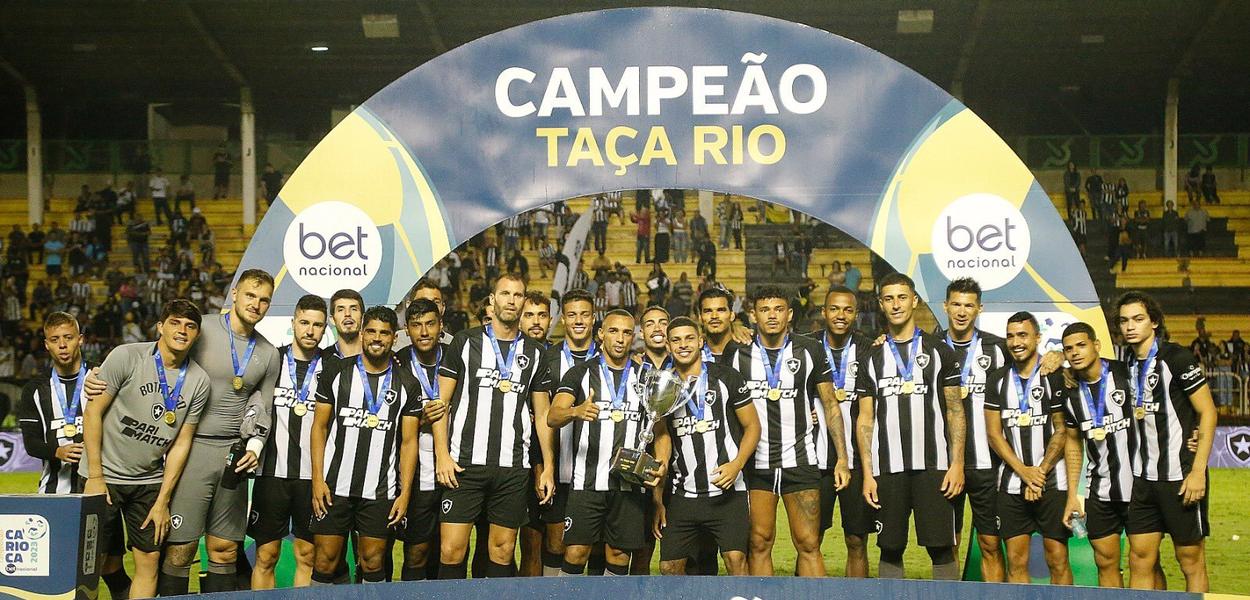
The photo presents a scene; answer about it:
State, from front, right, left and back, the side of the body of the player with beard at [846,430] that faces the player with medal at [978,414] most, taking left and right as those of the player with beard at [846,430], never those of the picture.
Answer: left

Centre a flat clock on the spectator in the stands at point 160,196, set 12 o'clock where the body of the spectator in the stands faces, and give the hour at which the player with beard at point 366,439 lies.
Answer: The player with beard is roughly at 12 o'clock from the spectator in the stands.

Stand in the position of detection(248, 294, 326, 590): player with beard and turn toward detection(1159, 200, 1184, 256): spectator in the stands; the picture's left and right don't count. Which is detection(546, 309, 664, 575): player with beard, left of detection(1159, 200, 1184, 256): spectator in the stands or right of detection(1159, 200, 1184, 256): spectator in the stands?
right

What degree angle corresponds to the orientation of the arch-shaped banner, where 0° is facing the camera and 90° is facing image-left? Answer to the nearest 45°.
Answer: approximately 0°
